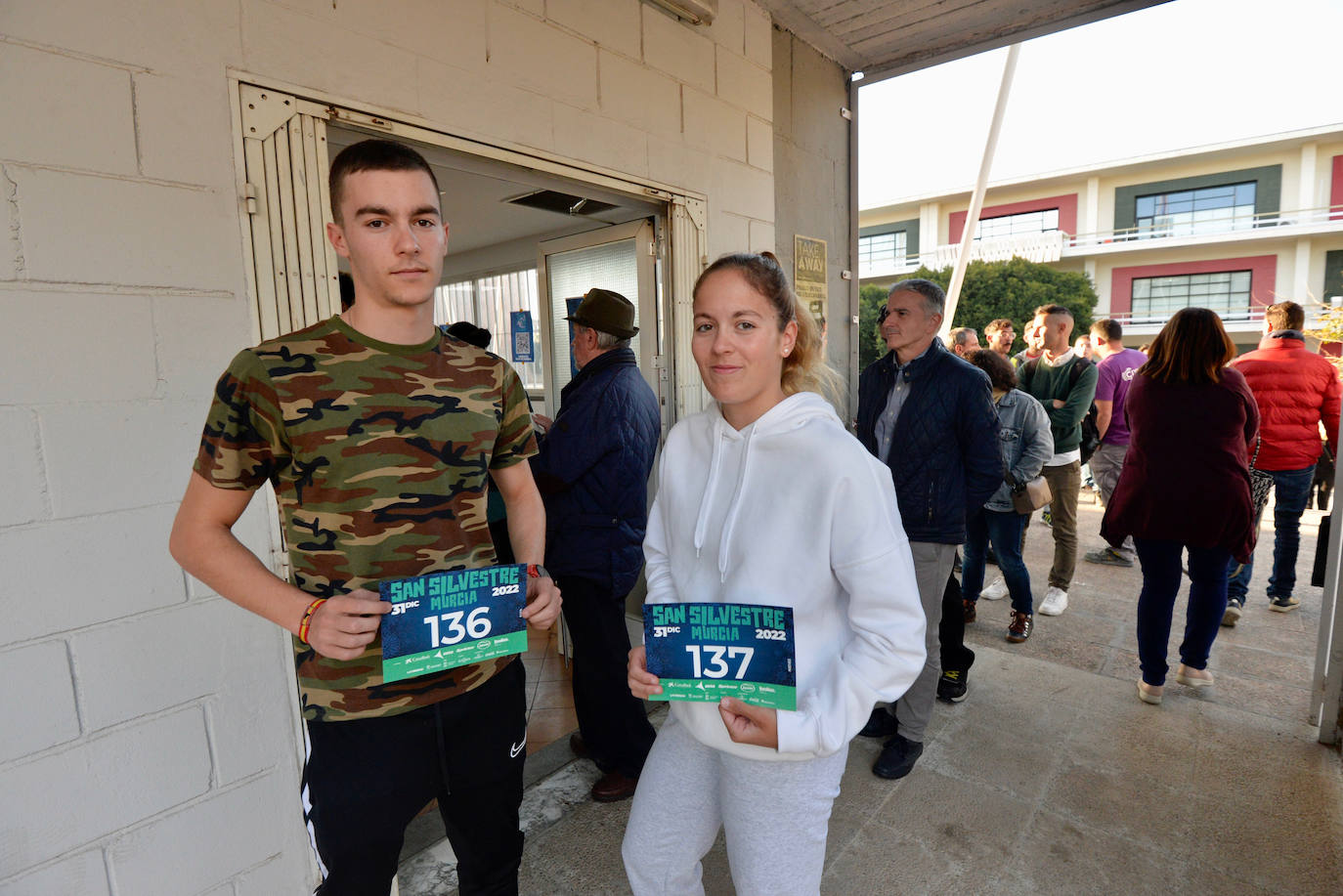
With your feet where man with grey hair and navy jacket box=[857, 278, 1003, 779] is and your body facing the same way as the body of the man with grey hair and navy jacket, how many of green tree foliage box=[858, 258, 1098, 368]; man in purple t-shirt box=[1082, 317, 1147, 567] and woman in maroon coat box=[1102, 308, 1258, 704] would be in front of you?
0

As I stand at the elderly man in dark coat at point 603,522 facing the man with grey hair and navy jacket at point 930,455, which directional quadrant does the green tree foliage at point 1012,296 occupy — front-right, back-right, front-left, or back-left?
front-left

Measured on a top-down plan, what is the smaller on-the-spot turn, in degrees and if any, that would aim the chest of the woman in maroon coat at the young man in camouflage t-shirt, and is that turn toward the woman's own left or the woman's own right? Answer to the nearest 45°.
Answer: approximately 180°

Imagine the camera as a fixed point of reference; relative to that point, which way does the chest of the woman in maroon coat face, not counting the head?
away from the camera

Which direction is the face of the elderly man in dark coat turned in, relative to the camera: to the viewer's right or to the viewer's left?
to the viewer's left

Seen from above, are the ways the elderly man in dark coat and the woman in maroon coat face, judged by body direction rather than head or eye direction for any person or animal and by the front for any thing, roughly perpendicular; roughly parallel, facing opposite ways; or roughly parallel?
roughly perpendicular

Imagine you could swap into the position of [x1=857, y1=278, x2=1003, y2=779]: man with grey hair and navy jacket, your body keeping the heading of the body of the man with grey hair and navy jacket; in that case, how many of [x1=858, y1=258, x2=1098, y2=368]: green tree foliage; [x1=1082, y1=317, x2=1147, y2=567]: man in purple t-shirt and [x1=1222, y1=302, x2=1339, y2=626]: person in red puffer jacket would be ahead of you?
0

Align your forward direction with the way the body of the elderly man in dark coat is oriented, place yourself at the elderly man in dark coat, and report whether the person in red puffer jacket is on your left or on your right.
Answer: on your right

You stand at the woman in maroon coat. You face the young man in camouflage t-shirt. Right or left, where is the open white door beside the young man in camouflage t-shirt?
right

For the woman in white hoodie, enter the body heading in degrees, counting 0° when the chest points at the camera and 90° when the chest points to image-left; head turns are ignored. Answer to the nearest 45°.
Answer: approximately 45°

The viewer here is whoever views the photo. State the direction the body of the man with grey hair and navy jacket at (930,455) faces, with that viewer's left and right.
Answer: facing the viewer and to the left of the viewer

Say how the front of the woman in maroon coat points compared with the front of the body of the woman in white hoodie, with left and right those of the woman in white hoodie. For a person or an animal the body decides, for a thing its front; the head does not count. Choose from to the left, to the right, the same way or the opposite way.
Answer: the opposite way

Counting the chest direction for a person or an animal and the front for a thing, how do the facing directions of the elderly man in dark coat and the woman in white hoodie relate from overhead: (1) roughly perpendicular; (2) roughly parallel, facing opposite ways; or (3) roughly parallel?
roughly perpendicular

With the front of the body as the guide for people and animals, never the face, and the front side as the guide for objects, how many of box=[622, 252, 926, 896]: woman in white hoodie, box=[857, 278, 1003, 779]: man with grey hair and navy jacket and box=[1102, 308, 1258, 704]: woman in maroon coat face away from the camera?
1

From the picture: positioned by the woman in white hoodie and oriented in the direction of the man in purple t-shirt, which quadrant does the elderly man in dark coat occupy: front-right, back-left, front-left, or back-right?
front-left

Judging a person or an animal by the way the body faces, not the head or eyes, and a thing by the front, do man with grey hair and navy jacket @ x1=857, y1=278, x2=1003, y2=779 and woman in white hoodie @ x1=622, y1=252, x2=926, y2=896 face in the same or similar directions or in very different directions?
same or similar directions

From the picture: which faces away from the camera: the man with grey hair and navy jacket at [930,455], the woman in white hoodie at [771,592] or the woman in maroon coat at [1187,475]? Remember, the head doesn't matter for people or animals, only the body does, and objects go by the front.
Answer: the woman in maroon coat
